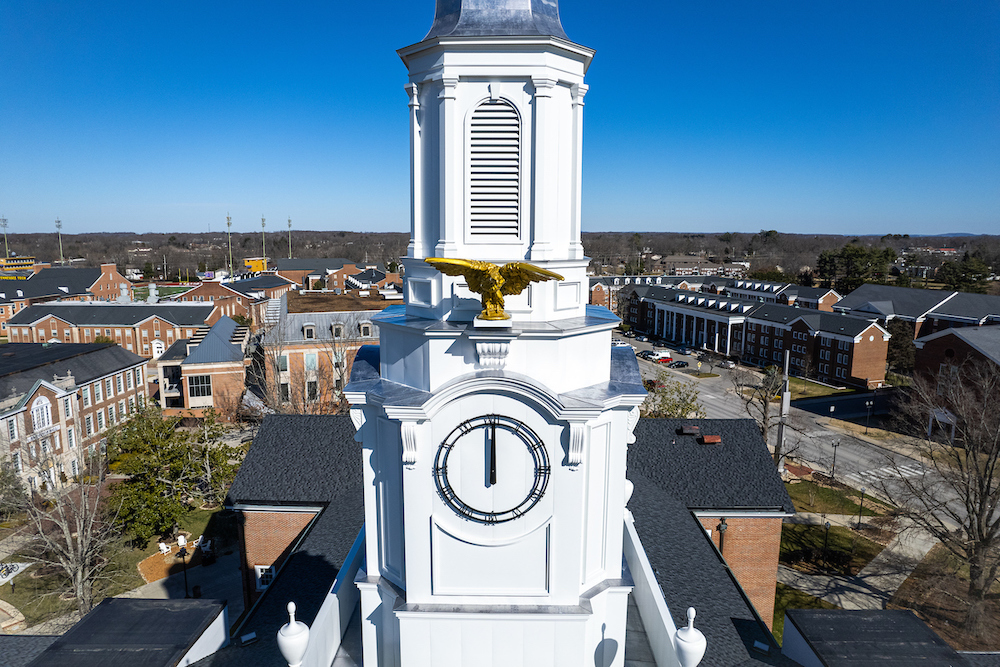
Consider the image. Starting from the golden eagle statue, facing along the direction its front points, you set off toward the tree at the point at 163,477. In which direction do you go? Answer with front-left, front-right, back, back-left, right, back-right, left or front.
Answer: back-right

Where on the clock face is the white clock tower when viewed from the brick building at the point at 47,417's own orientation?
The white clock tower is roughly at 1 o'clock from the brick building.

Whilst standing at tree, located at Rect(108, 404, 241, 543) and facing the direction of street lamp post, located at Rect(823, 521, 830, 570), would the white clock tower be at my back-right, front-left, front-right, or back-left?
front-right

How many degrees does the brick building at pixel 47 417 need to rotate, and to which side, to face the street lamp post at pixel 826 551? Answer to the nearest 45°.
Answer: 0° — it already faces it

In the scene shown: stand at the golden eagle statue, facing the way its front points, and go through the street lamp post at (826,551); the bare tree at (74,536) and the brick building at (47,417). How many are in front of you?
0

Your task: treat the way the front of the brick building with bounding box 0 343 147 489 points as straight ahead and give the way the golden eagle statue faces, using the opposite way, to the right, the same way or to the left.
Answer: to the right

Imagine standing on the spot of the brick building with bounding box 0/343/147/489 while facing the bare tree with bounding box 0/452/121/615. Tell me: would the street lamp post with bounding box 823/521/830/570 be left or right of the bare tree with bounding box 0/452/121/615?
left

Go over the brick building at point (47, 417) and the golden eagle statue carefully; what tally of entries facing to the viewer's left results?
0

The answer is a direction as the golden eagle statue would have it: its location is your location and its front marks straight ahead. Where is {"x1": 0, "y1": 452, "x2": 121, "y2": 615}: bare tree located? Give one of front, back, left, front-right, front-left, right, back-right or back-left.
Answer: back-right

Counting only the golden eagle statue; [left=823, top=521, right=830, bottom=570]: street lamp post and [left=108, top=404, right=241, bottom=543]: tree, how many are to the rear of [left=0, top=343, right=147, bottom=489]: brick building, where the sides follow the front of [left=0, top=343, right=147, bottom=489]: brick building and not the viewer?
0

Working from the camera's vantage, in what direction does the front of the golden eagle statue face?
facing the viewer

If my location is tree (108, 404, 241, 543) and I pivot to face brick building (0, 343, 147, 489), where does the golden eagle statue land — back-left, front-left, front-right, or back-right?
back-left

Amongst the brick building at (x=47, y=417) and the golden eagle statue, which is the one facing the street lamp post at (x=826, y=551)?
the brick building

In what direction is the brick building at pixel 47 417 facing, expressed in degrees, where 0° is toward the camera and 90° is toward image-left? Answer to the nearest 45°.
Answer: approximately 315°

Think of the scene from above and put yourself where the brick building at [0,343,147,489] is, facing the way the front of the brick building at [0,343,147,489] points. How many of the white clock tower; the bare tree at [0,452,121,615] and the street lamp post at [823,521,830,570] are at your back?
0
